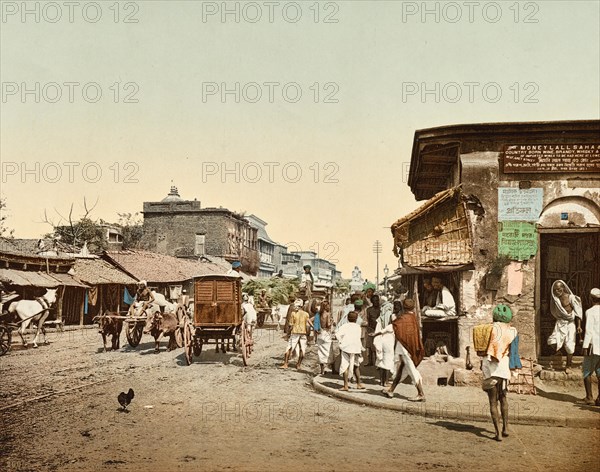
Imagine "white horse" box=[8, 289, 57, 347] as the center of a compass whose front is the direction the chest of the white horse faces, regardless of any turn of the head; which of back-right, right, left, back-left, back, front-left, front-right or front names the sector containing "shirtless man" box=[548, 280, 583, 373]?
front-right

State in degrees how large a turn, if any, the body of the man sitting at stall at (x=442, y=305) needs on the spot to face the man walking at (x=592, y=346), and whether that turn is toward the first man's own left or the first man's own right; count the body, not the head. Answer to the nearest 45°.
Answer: approximately 135° to the first man's own left

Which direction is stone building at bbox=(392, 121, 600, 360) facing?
toward the camera

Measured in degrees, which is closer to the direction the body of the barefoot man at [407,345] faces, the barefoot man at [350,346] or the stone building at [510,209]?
the barefoot man

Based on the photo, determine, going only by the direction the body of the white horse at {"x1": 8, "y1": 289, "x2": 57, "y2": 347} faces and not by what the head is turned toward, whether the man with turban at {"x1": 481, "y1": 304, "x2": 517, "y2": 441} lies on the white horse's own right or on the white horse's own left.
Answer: on the white horse's own right

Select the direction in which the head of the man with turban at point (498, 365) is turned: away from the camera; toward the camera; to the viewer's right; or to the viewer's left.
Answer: away from the camera

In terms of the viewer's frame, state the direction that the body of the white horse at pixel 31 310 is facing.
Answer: to the viewer's right

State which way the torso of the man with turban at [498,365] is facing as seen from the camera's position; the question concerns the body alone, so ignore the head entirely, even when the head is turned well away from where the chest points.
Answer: away from the camera

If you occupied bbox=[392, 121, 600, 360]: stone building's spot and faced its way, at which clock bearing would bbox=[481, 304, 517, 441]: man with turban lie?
The man with turban is roughly at 12 o'clock from the stone building.
